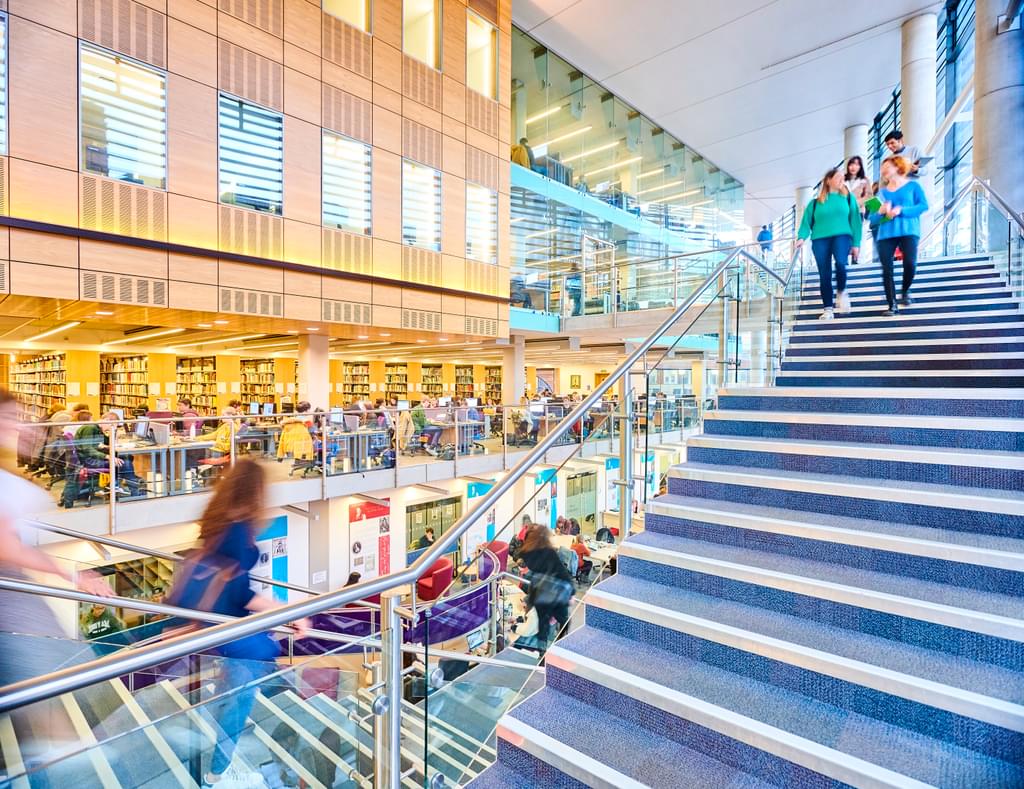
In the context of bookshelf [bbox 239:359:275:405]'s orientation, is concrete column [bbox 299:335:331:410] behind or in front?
in front

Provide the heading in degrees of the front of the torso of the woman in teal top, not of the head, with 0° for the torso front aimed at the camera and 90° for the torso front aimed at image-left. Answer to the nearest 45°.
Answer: approximately 0°

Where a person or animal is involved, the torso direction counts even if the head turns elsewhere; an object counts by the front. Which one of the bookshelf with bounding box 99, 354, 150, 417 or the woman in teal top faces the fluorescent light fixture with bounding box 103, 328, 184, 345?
the bookshelf

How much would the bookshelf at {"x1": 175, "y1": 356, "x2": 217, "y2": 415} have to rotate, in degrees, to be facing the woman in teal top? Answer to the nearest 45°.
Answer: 0° — it already faces them

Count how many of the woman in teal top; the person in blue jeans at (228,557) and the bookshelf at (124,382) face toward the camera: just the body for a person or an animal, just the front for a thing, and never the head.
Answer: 2

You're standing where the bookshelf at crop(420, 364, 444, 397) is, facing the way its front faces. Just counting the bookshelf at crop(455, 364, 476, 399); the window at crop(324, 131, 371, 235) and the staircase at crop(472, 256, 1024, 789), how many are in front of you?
2

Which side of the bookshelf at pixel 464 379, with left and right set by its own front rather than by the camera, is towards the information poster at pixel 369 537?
front

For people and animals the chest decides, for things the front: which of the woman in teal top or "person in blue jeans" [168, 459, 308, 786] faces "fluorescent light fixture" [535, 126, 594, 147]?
the person in blue jeans

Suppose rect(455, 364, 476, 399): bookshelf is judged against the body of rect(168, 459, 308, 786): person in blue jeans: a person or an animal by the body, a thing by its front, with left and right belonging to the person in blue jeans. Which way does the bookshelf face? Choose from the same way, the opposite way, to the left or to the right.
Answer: the opposite way

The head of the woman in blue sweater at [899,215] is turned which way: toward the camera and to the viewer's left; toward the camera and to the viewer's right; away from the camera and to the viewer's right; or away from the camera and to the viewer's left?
toward the camera and to the viewer's left

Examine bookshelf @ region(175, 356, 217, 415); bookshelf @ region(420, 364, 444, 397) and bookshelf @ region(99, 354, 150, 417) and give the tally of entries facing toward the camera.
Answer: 3
